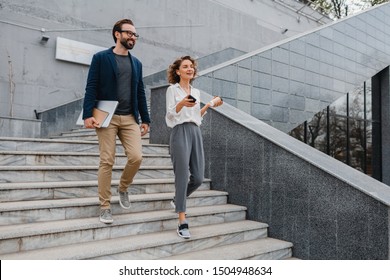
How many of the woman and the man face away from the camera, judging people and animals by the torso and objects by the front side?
0

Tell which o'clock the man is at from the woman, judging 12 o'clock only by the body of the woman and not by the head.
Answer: The man is roughly at 4 o'clock from the woman.

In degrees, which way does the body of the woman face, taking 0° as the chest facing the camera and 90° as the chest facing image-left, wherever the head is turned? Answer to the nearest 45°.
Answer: approximately 315°

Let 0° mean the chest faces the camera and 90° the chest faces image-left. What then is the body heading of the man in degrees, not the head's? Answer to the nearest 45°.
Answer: approximately 315°

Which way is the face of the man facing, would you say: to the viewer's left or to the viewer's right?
to the viewer's right

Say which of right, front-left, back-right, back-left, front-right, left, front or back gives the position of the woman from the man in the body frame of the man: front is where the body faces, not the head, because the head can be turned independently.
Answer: front-left
